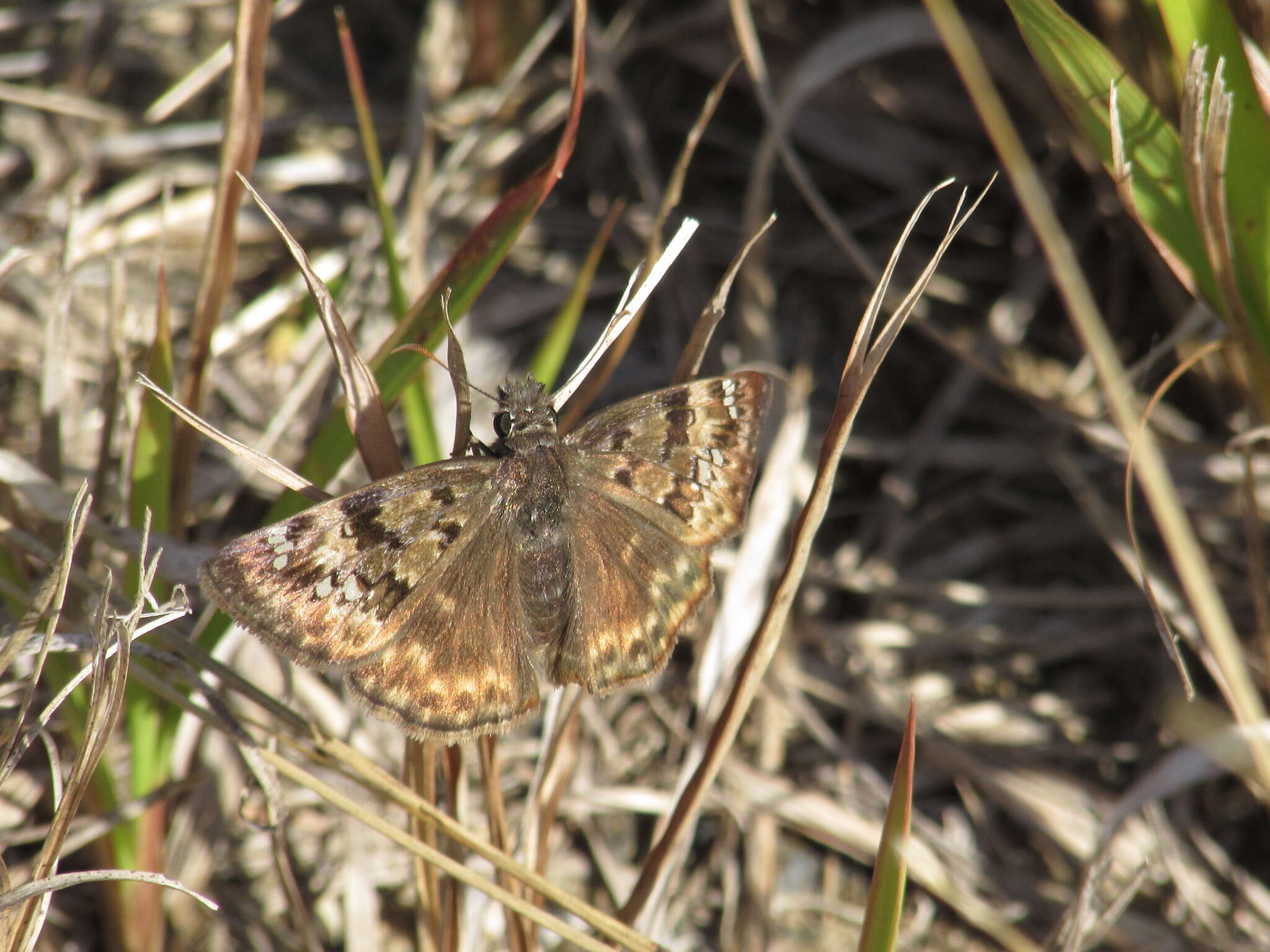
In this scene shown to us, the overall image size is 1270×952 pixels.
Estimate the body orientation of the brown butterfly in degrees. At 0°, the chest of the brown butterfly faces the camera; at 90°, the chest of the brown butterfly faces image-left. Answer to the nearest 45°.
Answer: approximately 180°

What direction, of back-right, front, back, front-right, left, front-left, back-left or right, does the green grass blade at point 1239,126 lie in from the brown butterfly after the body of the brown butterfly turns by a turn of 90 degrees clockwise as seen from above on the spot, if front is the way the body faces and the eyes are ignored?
front

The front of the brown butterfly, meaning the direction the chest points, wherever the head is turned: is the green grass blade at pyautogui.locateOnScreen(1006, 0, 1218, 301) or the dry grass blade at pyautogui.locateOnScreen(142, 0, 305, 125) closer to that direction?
the dry grass blade

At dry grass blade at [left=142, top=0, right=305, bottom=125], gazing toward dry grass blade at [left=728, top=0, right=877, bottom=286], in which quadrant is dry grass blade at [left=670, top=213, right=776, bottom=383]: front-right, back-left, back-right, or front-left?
front-right
